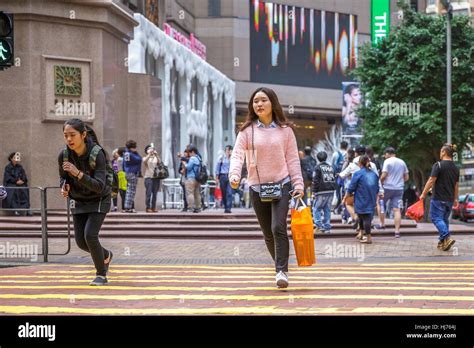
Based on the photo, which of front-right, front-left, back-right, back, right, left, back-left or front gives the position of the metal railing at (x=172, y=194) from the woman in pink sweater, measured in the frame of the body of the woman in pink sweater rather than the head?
back

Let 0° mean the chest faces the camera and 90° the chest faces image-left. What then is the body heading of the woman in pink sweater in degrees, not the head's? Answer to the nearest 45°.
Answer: approximately 0°

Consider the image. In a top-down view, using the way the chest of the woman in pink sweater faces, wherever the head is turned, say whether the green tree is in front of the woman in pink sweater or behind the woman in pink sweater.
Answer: behind

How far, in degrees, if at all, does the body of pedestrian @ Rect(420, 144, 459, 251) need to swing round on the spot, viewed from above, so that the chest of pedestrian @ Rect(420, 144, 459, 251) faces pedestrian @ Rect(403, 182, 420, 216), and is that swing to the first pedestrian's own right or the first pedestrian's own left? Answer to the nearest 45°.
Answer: approximately 45° to the first pedestrian's own right

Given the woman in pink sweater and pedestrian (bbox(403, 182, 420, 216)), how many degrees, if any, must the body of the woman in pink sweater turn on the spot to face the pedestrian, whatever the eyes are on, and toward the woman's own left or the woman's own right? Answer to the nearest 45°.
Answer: approximately 180°

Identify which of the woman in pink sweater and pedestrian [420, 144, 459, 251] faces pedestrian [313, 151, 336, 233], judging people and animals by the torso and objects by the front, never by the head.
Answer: pedestrian [420, 144, 459, 251]

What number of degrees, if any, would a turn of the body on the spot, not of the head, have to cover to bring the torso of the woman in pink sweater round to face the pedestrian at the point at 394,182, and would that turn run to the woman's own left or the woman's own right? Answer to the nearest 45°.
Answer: approximately 180°

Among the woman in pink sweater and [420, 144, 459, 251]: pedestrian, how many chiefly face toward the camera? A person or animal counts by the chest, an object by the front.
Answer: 1
